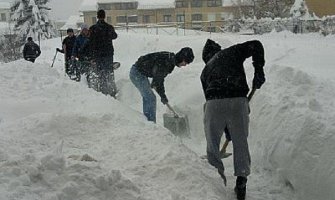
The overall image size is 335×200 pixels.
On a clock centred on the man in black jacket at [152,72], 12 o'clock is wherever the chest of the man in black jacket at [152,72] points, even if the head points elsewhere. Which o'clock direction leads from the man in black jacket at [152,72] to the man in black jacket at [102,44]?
the man in black jacket at [102,44] is roughly at 8 o'clock from the man in black jacket at [152,72].

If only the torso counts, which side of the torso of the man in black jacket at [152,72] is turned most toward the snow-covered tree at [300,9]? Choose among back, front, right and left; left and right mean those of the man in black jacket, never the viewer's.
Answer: left

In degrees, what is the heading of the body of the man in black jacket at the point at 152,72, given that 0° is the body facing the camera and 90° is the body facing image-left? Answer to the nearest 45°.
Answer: approximately 270°

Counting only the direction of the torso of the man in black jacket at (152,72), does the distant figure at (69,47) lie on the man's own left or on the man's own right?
on the man's own left

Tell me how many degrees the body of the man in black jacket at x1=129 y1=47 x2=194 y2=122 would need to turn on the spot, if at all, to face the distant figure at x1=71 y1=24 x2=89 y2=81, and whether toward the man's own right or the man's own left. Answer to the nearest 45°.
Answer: approximately 135° to the man's own left

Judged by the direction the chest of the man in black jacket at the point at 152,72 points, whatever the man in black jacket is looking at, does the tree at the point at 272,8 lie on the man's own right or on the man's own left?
on the man's own left

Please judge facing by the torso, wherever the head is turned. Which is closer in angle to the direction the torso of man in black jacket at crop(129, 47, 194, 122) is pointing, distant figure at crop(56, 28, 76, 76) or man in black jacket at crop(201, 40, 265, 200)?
the man in black jacket

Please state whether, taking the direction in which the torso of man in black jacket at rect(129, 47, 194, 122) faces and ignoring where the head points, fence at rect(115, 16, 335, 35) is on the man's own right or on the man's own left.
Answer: on the man's own left

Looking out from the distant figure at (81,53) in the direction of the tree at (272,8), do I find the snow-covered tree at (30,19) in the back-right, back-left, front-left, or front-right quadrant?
front-left

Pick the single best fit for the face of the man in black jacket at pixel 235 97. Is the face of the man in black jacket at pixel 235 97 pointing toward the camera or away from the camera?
away from the camera
